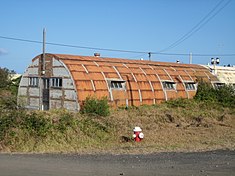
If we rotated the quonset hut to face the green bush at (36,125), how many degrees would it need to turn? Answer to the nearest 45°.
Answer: approximately 45° to its left

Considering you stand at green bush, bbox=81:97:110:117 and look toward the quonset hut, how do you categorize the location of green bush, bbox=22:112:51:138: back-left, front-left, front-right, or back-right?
back-left

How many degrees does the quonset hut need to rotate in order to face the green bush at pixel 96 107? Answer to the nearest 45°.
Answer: approximately 45° to its left

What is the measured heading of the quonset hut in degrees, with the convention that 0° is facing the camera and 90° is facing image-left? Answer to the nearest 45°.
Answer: approximately 45°
